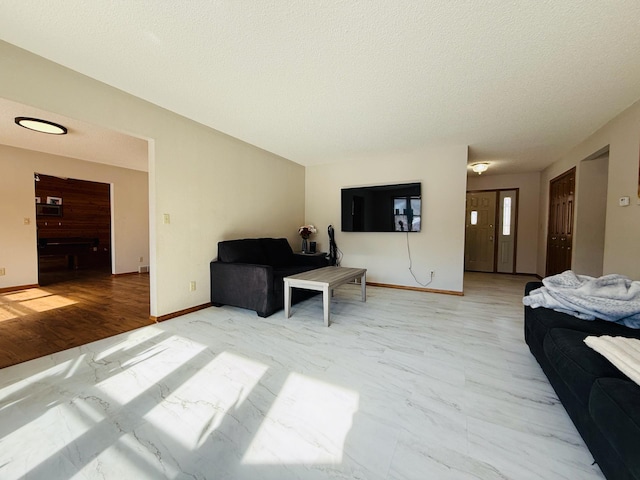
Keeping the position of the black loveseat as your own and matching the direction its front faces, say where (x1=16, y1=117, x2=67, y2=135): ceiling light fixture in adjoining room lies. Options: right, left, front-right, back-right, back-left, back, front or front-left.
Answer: back-right

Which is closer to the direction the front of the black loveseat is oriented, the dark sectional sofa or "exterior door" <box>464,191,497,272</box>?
the dark sectional sofa

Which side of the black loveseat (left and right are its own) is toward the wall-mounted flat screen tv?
left

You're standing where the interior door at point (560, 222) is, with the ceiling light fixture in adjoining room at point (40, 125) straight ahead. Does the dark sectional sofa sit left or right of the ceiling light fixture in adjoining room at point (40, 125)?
left

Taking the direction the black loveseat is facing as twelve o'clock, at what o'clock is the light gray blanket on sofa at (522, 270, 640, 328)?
The light gray blanket on sofa is roughly at 12 o'clock from the black loveseat.

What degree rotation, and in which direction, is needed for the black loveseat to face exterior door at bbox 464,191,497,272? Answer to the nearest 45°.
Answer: approximately 45° to its left

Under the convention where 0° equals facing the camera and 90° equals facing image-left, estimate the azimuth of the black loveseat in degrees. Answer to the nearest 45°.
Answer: approximately 315°

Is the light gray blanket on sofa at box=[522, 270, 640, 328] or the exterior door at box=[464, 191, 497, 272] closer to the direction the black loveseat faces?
the light gray blanket on sofa

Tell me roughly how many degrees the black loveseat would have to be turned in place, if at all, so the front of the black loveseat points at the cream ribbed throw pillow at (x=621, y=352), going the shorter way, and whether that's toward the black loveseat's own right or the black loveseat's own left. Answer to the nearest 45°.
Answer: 0° — it already faces it

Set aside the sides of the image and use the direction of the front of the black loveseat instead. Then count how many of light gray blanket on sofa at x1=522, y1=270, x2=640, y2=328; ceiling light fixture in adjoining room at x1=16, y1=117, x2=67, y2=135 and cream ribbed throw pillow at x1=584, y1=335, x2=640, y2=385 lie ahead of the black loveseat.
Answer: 2

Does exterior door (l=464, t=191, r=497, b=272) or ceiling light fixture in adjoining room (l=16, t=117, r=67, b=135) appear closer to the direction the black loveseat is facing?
the exterior door
